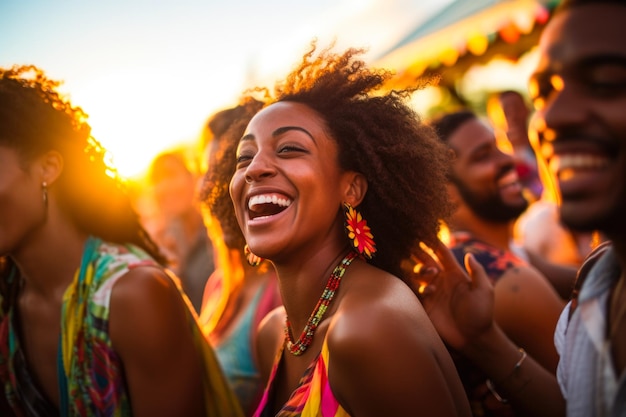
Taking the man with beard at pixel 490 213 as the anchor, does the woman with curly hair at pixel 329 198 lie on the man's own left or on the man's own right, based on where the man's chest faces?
on the man's own right

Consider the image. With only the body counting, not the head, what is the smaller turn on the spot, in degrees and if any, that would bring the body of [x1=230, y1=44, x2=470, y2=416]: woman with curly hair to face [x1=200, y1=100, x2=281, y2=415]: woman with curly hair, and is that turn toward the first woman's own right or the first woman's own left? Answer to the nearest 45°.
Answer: approximately 90° to the first woman's own right

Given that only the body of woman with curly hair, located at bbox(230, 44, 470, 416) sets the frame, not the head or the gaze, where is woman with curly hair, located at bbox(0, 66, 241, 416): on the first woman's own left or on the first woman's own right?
on the first woman's own right

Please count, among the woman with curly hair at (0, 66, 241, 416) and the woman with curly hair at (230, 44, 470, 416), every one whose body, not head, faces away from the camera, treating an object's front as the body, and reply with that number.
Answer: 0

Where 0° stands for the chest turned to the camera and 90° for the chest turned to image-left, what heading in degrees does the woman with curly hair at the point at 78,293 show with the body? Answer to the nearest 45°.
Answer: approximately 45°

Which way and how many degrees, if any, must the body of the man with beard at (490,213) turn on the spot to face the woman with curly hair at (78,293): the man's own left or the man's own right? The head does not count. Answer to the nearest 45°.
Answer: approximately 90° to the man's own right

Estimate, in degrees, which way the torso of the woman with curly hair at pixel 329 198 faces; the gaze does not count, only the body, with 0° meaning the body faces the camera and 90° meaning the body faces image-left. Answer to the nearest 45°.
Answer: approximately 45°
